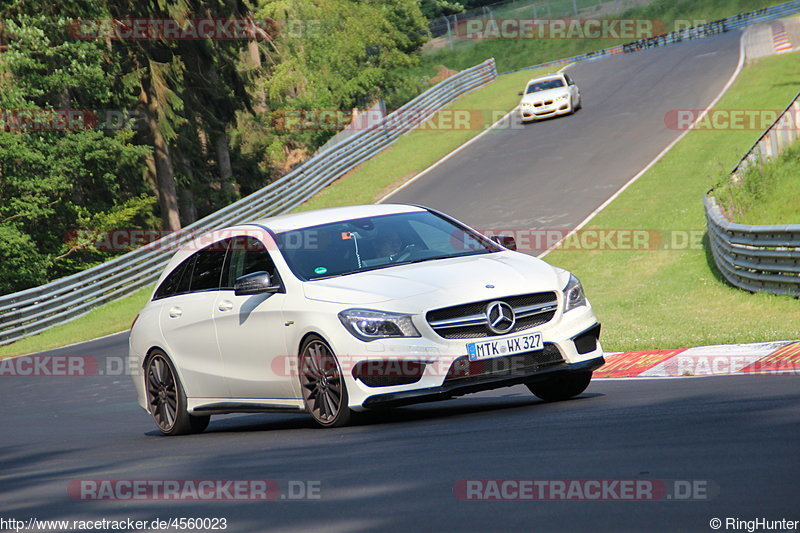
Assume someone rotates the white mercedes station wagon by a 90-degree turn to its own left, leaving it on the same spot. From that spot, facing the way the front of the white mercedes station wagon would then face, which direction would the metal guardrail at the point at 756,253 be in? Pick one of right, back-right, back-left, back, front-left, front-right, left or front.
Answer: front

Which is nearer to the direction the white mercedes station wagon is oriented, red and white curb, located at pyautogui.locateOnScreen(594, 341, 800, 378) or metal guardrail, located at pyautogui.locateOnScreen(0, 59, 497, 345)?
the red and white curb

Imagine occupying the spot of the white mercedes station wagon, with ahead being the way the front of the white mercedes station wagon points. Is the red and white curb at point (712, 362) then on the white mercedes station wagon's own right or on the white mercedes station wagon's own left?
on the white mercedes station wagon's own left

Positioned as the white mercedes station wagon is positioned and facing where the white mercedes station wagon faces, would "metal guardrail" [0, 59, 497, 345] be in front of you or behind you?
behind

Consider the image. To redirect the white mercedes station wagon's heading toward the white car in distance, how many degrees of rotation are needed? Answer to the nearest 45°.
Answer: approximately 135° to its left

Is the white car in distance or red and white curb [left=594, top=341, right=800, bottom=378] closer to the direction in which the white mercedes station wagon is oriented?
the red and white curb

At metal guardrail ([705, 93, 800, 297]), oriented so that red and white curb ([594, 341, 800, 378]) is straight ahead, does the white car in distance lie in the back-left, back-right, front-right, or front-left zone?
back-right
